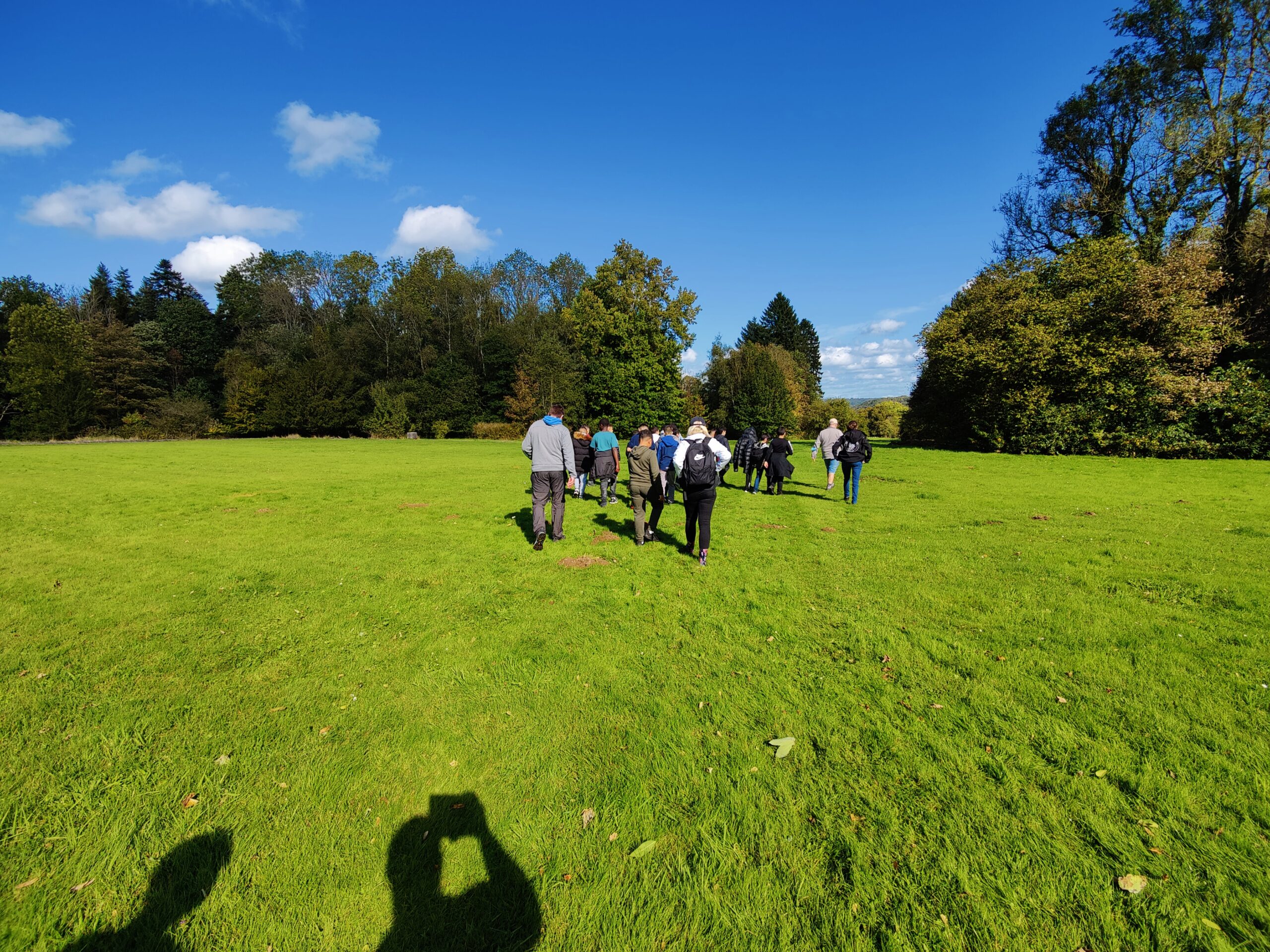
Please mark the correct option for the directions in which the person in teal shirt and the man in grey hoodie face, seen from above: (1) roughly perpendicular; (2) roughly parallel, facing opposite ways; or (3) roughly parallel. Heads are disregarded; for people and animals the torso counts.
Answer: roughly parallel

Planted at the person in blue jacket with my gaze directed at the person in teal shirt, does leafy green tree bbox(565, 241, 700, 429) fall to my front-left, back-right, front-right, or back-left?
front-right

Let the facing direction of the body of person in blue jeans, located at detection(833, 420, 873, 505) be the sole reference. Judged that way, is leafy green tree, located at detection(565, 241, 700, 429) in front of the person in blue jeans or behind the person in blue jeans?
in front

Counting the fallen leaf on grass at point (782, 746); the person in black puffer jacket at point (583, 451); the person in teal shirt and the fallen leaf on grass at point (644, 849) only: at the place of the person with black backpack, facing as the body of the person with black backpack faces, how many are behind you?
2

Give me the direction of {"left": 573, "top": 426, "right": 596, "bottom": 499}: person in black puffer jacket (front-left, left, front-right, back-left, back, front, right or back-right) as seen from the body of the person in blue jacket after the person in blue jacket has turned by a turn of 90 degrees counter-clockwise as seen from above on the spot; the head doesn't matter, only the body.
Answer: front-right

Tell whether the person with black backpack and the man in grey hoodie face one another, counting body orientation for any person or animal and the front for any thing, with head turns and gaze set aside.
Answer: no

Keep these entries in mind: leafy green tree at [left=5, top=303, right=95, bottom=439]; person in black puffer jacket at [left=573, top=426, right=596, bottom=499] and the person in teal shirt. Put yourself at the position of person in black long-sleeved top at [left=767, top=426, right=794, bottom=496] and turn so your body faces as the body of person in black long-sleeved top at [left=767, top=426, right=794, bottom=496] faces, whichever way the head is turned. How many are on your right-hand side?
0

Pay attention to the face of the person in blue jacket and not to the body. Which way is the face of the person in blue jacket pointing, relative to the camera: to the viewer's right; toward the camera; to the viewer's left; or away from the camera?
away from the camera

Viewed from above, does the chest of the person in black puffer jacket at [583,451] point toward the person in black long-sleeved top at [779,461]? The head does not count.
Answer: no

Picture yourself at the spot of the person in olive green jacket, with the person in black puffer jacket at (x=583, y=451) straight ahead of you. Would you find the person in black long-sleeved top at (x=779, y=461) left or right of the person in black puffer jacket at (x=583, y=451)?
right

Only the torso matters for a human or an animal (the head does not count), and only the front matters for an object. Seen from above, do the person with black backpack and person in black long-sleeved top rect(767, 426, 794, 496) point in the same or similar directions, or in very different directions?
same or similar directions

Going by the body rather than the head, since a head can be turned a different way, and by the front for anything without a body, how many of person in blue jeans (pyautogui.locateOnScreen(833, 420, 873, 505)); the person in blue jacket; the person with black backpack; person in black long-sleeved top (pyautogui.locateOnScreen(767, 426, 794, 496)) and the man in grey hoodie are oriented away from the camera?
5

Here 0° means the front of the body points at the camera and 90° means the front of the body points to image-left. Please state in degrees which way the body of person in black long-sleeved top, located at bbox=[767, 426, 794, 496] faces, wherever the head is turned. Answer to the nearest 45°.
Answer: approximately 180°

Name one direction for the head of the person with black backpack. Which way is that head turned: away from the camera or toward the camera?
away from the camera

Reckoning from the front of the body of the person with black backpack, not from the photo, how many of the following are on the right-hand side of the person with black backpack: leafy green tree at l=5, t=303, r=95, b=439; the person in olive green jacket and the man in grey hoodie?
0

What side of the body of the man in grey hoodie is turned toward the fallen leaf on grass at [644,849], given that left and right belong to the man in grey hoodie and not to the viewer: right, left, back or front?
back

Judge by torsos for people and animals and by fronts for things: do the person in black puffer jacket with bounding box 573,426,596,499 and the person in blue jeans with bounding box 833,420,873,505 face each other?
no

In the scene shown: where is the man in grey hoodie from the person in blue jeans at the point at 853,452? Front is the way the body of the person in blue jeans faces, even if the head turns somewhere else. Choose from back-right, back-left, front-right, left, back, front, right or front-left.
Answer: back-left

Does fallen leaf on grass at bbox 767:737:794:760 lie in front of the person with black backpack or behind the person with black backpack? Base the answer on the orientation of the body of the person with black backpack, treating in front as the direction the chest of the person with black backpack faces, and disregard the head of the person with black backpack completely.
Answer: behind

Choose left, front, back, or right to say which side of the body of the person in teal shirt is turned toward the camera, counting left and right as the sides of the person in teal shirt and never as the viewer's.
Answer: back

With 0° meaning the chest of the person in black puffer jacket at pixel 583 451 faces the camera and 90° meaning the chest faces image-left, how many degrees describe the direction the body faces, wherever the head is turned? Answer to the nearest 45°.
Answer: approximately 180°

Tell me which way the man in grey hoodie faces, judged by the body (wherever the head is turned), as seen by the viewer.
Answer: away from the camera

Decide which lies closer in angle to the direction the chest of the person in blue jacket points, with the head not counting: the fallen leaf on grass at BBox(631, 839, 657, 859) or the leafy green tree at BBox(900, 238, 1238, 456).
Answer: the leafy green tree

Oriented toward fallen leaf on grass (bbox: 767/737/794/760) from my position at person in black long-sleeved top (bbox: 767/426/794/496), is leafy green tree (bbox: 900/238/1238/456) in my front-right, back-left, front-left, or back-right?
back-left

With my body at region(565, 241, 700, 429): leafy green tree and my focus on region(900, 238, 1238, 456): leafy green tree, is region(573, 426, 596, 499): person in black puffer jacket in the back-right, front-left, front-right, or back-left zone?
front-right
